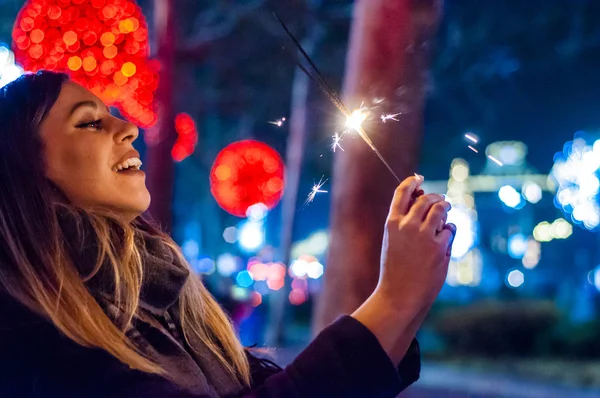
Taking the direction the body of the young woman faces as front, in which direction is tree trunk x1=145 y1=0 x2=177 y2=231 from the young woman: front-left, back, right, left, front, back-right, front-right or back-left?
left

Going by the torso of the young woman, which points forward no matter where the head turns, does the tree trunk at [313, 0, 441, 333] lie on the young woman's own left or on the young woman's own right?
on the young woman's own left

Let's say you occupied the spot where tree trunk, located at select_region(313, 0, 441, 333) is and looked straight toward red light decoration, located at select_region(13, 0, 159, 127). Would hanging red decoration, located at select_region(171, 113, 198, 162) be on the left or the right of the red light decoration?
right

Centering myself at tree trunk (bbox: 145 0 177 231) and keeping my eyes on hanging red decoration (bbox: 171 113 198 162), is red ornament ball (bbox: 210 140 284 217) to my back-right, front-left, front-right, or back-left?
front-right

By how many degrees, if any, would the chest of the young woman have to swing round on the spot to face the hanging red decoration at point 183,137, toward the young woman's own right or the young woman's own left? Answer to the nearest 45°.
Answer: approximately 90° to the young woman's own left

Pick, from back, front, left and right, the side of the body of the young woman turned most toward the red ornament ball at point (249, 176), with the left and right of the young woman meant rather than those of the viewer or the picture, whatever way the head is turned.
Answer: left

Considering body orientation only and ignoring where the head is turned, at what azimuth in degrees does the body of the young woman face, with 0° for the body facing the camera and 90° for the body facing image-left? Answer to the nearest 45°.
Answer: approximately 270°

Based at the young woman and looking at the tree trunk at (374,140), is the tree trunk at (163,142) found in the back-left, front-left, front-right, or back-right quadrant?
front-left

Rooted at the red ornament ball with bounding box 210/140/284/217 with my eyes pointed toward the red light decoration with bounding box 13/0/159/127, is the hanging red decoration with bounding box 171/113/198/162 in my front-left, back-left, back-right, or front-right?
front-right

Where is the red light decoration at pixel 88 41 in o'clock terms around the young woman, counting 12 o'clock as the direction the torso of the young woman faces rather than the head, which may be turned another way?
The red light decoration is roughly at 8 o'clock from the young woman.

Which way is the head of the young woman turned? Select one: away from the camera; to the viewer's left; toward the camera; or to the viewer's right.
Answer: to the viewer's right

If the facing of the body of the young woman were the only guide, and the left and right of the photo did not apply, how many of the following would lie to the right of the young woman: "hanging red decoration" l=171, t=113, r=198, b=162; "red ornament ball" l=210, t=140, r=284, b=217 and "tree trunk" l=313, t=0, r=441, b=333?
0
